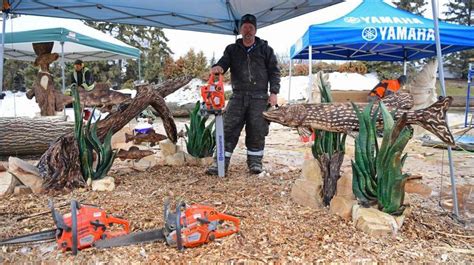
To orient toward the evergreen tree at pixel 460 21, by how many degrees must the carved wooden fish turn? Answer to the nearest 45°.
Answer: approximately 90° to its right

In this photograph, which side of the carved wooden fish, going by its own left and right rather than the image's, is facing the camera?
left

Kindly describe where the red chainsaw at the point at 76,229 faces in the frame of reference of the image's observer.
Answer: facing to the left of the viewer

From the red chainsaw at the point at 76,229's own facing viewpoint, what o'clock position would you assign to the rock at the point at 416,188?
The rock is roughly at 6 o'clock from the red chainsaw.

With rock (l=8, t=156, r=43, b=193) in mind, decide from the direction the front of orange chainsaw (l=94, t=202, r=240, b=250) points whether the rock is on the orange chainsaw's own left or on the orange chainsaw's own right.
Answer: on the orange chainsaw's own right

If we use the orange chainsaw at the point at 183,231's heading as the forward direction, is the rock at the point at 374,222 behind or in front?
behind

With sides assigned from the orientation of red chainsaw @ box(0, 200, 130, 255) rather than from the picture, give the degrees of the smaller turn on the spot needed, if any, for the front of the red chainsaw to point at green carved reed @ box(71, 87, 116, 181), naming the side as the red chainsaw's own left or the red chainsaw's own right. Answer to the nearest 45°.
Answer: approximately 90° to the red chainsaw's own right

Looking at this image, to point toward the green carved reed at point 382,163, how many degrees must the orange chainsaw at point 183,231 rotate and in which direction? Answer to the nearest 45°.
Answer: approximately 180°

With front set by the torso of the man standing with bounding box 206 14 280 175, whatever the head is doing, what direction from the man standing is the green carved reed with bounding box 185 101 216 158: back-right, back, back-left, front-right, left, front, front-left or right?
back-right

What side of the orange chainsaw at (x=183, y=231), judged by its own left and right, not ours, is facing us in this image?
left

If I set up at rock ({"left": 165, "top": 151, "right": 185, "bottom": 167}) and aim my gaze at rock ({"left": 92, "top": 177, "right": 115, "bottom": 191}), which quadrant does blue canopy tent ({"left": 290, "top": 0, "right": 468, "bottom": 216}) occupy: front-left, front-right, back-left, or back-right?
back-left
